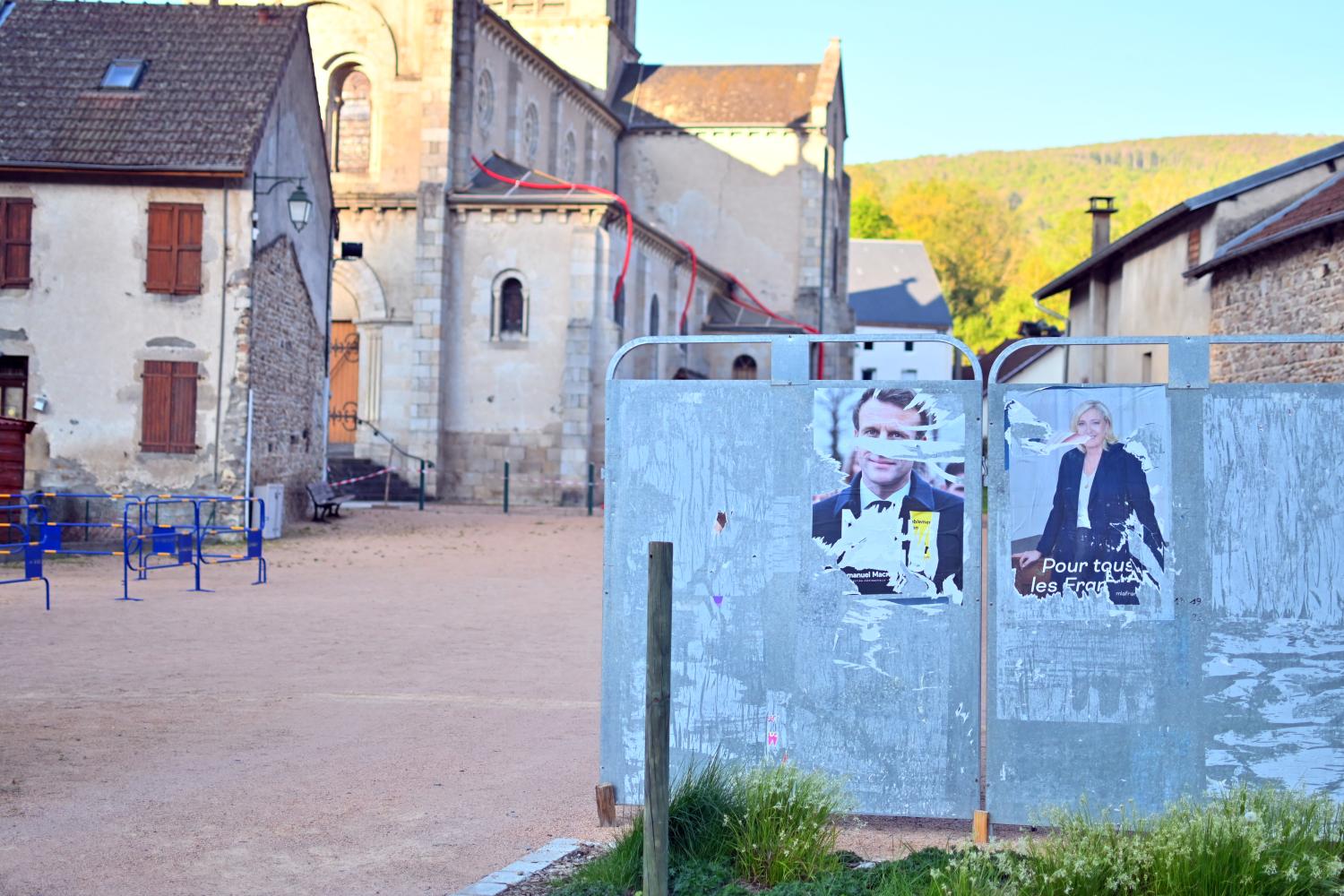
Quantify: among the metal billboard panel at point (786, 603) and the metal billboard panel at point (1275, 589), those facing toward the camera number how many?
2

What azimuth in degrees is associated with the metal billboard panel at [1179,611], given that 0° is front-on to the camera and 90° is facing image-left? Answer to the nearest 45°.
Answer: approximately 0°

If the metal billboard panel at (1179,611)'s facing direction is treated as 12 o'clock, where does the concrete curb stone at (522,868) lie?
The concrete curb stone is roughly at 2 o'clock from the metal billboard panel.

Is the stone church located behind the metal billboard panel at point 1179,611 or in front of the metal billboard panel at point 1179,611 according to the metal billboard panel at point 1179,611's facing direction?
behind

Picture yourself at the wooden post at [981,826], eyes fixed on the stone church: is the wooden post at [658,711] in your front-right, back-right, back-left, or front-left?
back-left

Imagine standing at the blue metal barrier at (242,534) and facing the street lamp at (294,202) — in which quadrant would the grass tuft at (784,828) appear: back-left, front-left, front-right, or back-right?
back-right

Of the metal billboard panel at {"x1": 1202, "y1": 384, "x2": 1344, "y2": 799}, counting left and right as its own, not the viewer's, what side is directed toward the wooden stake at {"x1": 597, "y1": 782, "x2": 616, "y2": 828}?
right

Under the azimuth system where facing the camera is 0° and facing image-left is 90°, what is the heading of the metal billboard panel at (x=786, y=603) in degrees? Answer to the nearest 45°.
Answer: approximately 0°

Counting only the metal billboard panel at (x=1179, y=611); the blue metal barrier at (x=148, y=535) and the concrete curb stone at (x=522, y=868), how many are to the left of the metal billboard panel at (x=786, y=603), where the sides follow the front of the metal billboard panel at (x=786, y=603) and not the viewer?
1
